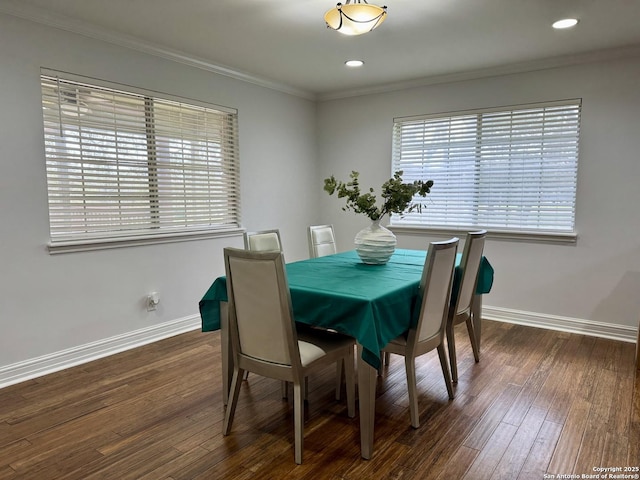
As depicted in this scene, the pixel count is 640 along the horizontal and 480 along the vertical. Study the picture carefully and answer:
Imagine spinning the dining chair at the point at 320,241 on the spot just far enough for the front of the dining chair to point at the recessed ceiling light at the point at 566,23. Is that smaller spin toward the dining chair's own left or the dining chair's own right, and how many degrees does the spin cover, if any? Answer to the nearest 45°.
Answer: approximately 45° to the dining chair's own left

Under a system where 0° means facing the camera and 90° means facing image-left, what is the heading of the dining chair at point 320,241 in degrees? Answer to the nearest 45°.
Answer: approximately 315°

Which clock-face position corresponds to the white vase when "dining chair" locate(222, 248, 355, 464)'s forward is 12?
The white vase is roughly at 12 o'clock from the dining chair.

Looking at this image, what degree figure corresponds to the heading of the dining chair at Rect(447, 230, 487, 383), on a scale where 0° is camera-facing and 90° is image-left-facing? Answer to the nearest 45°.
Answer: approximately 135°

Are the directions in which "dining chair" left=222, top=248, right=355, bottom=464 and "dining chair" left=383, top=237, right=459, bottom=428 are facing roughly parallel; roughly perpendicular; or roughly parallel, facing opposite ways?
roughly perpendicular

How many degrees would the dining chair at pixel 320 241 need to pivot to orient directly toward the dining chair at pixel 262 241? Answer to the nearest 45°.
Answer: approximately 90° to its right

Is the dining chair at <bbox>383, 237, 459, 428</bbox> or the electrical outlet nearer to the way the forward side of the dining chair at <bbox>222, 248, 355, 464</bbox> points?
the dining chair

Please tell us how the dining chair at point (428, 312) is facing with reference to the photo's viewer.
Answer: facing away from the viewer and to the left of the viewer

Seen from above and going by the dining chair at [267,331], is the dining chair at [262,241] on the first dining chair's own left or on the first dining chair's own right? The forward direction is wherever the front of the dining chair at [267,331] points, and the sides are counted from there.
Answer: on the first dining chair's own left
